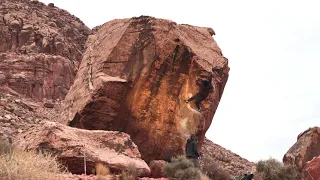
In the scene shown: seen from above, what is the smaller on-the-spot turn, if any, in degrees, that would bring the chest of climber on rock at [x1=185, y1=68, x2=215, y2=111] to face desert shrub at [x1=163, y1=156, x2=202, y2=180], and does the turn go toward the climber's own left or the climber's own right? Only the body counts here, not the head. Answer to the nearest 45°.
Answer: approximately 135° to the climber's own left

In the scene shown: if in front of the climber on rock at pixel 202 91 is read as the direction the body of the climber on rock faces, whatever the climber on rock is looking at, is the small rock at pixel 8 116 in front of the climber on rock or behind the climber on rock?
in front

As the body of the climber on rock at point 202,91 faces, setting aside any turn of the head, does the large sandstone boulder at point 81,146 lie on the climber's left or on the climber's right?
on the climber's left

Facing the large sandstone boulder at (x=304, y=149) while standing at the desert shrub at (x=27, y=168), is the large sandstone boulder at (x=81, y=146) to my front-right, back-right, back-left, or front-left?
front-left

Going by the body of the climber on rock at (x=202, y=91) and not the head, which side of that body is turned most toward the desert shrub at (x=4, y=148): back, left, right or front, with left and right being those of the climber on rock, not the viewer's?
left

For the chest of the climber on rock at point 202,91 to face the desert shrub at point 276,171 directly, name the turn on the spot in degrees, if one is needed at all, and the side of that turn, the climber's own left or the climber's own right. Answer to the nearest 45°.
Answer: approximately 180°

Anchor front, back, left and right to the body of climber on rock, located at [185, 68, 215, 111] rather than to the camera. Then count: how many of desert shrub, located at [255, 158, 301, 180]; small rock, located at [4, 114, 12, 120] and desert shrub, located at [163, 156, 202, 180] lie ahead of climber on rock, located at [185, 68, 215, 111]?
1

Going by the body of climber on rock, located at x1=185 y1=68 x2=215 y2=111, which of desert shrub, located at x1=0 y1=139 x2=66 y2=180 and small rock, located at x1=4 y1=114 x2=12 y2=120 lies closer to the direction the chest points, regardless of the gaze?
the small rock

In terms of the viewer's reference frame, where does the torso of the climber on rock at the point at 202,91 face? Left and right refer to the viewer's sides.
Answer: facing away from the viewer and to the left of the viewer

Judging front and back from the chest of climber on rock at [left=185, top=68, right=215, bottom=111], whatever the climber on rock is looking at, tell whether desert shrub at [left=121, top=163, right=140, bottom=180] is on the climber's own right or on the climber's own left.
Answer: on the climber's own left
